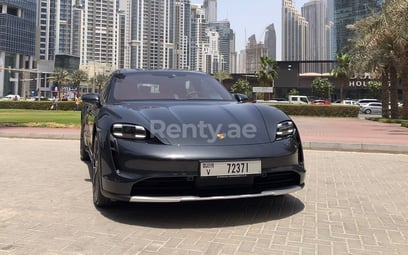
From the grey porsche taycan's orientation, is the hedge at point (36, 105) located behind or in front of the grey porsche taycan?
behind

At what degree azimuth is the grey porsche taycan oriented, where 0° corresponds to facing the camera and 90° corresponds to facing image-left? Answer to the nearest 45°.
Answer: approximately 315°

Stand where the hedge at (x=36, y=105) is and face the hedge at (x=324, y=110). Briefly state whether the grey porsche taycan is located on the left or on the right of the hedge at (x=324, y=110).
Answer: right

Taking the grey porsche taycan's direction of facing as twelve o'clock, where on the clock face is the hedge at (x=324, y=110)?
The hedge is roughly at 8 o'clock from the grey porsche taycan.

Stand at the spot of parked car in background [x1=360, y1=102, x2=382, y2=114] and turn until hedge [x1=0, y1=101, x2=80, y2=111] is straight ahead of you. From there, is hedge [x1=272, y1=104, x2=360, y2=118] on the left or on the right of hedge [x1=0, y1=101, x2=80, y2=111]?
left
